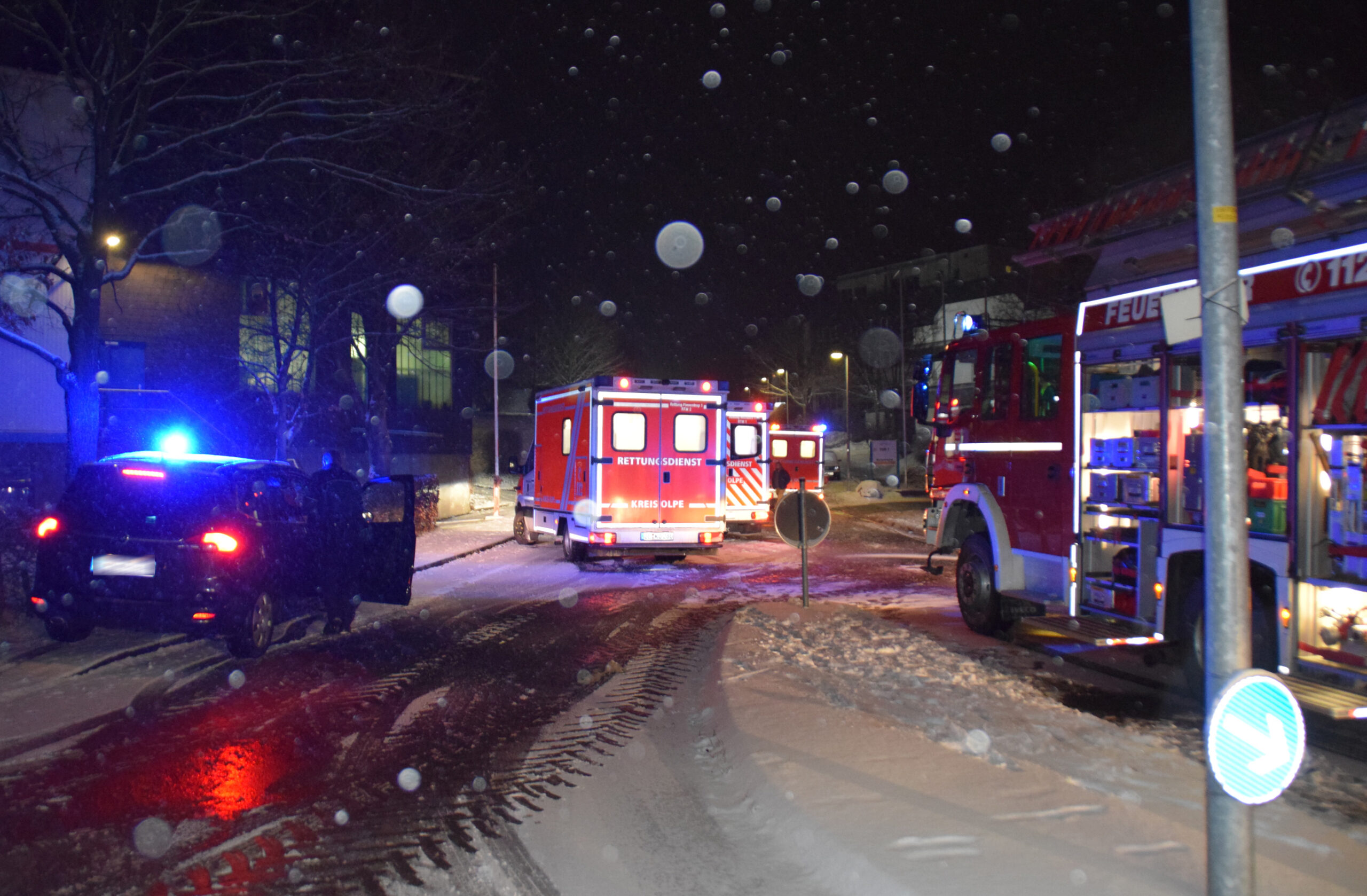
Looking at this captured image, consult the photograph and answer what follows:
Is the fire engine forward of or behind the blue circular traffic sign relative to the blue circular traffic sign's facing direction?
behind

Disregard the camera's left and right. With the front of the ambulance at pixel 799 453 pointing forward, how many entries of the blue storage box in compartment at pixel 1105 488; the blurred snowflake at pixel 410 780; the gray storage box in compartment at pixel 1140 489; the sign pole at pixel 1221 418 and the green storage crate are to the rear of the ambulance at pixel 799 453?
5

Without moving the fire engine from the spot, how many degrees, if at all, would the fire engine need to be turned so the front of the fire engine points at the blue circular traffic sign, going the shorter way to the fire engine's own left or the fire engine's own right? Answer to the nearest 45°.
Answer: approximately 135° to the fire engine's own left

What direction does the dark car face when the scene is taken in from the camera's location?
facing away from the viewer and to the right of the viewer

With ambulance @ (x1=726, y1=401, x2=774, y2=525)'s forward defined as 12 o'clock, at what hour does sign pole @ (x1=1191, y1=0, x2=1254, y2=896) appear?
The sign pole is roughly at 6 o'clock from the ambulance.

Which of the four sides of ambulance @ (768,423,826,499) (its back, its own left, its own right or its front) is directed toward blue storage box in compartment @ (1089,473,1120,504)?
back

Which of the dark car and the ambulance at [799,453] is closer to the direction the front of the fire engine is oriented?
the ambulance

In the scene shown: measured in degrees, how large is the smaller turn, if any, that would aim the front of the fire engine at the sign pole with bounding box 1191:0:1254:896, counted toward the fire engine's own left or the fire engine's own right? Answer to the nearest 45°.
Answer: approximately 135° to the fire engine's own left

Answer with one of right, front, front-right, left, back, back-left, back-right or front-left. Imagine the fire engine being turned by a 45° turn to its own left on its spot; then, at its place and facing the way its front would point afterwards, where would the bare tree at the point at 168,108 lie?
front

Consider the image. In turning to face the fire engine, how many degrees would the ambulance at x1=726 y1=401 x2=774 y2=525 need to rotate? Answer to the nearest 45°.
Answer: approximately 180°

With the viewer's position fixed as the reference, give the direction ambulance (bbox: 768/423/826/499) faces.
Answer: facing away from the viewer

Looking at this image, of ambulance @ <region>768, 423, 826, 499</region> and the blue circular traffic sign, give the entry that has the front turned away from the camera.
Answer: the ambulance

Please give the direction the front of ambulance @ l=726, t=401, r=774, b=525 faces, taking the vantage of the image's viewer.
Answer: facing away from the viewer

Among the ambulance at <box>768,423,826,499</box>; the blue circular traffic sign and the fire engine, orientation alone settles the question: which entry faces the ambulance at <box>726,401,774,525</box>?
the fire engine
